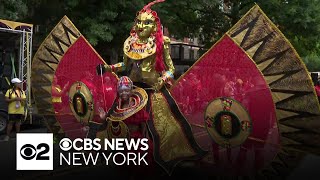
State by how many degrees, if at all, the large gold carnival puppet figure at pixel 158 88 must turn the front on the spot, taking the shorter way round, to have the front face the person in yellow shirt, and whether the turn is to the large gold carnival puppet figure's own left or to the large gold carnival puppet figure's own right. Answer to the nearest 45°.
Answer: approximately 90° to the large gold carnival puppet figure's own right

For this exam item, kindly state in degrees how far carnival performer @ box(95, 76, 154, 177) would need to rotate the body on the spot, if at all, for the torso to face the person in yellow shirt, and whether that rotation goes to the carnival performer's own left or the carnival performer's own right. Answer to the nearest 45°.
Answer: approximately 90° to the carnival performer's own right

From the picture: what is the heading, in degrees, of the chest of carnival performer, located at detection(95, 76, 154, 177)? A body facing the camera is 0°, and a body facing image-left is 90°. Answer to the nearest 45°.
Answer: approximately 45°
